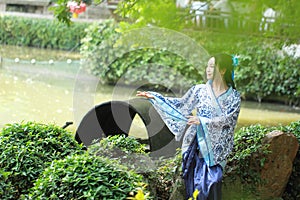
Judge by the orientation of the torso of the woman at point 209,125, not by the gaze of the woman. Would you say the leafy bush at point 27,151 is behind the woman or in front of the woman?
in front

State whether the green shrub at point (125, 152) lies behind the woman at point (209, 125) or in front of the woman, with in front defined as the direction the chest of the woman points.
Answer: in front

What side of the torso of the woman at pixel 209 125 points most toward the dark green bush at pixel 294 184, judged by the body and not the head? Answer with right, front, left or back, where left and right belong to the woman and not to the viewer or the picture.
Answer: left

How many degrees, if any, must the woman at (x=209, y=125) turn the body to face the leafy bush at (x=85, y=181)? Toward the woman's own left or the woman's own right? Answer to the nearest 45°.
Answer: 0° — they already face it

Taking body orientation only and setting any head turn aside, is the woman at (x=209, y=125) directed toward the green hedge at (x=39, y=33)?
no

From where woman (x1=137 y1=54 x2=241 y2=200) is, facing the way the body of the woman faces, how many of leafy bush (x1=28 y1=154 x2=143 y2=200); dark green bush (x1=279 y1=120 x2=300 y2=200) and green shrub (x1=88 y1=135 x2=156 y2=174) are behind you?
1

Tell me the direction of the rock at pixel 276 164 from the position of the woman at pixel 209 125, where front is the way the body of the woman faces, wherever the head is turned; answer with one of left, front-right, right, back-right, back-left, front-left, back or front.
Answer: back

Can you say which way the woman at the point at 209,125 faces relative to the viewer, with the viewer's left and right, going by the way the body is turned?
facing the viewer and to the left of the viewer

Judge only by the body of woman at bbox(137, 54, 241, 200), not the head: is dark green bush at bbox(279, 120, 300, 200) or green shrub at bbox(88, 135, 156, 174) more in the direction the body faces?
the green shrub

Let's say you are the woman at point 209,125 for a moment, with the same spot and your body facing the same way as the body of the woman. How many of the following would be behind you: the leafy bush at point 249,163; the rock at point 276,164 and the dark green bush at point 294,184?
3

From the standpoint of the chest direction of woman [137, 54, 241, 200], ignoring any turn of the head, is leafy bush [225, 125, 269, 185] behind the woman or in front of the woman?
behind

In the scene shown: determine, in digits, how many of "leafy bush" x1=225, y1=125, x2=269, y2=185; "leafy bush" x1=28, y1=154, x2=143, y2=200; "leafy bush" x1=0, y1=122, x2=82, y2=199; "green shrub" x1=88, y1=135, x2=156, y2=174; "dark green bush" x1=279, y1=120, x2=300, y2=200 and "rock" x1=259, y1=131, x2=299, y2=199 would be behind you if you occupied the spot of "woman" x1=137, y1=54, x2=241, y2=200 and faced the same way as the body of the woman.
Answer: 3
